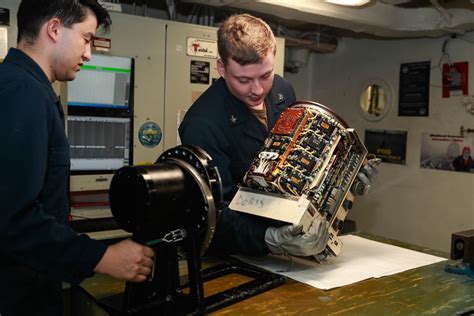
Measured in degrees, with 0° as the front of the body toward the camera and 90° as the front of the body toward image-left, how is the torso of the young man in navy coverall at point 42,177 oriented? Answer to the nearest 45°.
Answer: approximately 270°

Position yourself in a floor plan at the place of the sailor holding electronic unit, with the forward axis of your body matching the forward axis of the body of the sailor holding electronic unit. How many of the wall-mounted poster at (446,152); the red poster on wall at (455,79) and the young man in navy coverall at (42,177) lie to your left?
2

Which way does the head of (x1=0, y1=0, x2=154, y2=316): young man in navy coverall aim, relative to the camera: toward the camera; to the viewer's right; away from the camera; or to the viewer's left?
to the viewer's right

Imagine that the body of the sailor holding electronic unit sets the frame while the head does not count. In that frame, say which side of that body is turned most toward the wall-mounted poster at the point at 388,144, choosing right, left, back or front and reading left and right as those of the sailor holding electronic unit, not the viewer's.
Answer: left

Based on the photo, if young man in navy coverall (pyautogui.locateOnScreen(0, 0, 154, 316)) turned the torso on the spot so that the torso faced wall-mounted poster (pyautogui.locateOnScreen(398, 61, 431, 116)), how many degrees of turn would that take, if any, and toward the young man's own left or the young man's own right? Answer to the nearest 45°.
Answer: approximately 45° to the young man's own left

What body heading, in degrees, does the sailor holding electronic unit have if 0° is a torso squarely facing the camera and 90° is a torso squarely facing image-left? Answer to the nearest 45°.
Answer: approximately 315°

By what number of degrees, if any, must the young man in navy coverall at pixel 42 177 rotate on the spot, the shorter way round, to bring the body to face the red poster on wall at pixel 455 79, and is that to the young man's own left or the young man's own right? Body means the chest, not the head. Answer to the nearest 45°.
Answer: approximately 45° to the young man's own left
